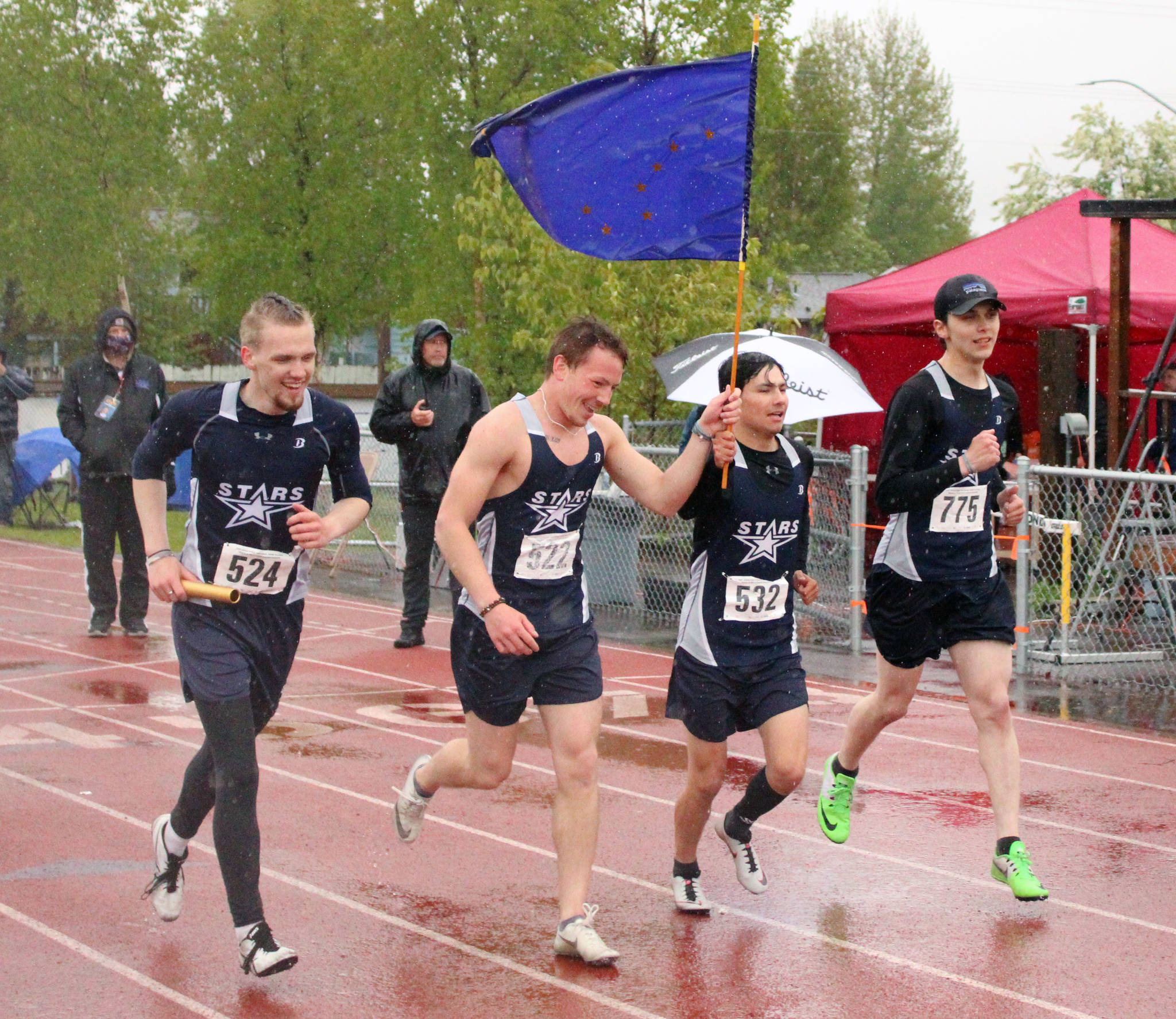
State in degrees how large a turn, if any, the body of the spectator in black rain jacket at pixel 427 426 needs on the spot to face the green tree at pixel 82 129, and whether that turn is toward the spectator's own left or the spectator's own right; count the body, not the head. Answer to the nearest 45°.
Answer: approximately 180°

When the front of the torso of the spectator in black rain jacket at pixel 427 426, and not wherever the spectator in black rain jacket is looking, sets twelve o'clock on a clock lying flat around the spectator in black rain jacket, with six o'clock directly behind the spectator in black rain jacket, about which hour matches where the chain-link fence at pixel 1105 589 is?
The chain-link fence is roughly at 9 o'clock from the spectator in black rain jacket.

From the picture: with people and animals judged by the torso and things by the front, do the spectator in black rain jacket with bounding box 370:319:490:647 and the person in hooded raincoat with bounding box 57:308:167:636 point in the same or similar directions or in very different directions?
same or similar directions

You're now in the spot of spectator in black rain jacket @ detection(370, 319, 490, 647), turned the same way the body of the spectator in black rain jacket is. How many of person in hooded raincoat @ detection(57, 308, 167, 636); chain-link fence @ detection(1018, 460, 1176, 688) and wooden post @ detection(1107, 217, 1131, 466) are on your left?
2

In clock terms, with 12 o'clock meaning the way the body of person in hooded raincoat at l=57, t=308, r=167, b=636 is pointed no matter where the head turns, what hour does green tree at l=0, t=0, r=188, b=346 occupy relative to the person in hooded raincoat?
The green tree is roughly at 6 o'clock from the person in hooded raincoat.

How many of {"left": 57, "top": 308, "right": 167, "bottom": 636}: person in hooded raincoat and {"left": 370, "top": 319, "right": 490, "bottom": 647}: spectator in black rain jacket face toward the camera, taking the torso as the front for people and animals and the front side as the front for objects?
2

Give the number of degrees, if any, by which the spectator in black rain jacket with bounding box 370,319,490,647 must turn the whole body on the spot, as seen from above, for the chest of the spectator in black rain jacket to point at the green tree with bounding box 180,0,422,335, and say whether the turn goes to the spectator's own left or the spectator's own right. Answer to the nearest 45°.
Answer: approximately 180°

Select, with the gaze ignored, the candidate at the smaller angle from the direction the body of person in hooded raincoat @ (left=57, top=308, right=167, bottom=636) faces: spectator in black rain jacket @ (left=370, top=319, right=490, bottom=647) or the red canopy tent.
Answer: the spectator in black rain jacket

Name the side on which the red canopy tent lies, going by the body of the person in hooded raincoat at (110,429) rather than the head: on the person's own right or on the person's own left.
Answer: on the person's own left

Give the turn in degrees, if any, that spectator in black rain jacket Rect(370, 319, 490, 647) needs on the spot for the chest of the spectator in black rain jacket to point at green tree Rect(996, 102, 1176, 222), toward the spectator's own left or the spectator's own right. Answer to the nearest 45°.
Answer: approximately 135° to the spectator's own left

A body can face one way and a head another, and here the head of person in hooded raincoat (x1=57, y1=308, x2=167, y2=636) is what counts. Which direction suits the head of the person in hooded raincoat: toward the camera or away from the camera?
toward the camera

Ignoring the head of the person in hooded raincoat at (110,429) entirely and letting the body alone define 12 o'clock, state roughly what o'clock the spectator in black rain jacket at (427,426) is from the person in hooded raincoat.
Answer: The spectator in black rain jacket is roughly at 10 o'clock from the person in hooded raincoat.

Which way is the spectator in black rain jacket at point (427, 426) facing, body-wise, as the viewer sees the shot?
toward the camera
